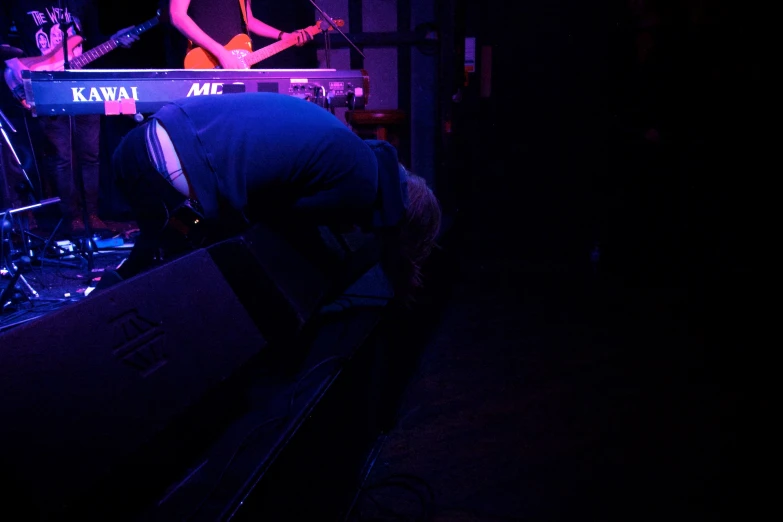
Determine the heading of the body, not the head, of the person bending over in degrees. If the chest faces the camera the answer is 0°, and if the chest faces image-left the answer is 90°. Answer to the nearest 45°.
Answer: approximately 270°

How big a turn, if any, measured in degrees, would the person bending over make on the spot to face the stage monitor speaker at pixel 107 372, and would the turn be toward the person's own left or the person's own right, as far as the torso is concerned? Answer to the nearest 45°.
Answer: approximately 90° to the person's own right
